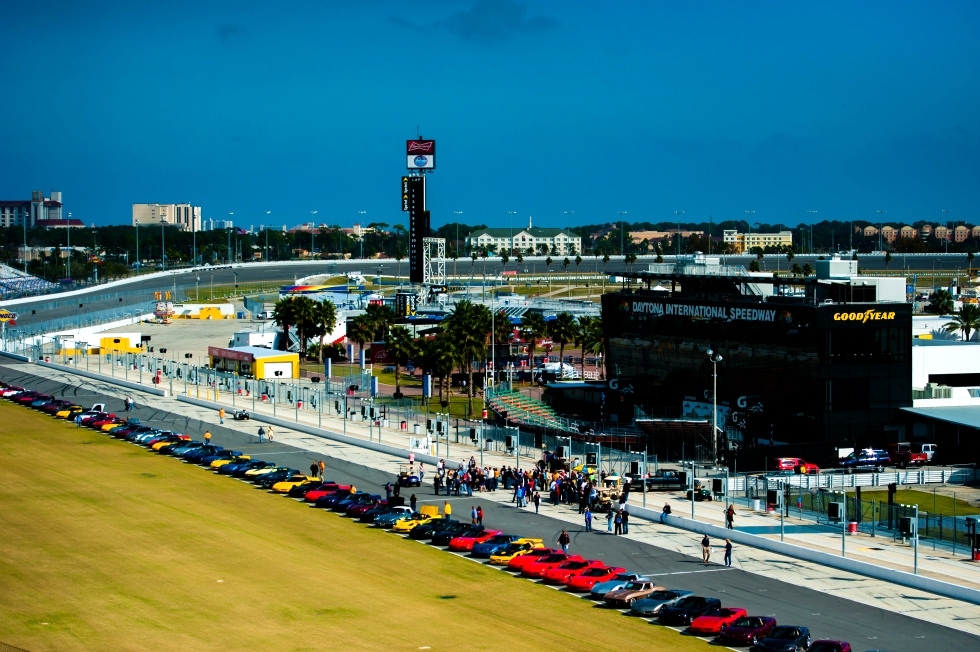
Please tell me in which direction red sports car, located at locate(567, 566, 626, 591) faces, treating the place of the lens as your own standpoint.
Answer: facing the viewer and to the left of the viewer

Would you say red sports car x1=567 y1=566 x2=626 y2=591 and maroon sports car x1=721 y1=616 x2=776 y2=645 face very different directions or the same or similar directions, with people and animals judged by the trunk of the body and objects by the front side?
same or similar directions

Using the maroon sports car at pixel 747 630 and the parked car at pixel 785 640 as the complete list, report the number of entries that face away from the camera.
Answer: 0

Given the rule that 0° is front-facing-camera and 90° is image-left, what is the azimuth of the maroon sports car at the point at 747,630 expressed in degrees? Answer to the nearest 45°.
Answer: approximately 45°

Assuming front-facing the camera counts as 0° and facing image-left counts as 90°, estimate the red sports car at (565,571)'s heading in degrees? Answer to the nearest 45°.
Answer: approximately 45°

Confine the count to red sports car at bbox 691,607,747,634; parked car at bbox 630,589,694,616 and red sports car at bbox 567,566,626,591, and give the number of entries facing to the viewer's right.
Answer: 0

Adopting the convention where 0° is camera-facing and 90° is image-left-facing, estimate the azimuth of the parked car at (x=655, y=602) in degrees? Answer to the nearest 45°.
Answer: approximately 45°
